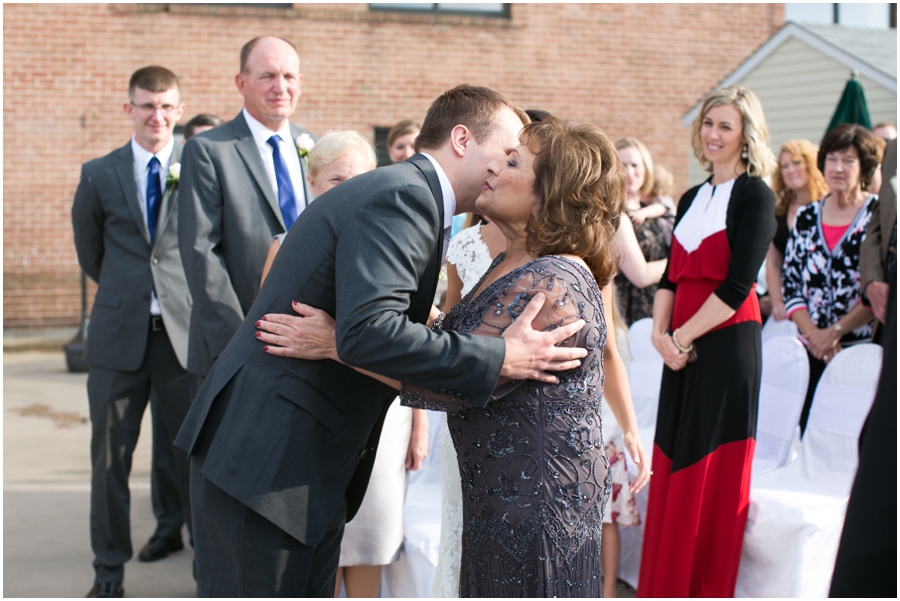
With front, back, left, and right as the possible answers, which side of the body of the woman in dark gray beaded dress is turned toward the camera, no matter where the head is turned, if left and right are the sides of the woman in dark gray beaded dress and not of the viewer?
left

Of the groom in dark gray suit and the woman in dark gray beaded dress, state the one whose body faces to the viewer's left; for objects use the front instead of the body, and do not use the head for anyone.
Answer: the woman in dark gray beaded dress

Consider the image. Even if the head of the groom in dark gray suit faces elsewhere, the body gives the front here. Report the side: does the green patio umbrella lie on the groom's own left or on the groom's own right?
on the groom's own left

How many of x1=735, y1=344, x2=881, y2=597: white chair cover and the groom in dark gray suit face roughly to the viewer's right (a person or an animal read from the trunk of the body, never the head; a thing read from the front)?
1

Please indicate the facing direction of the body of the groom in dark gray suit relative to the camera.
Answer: to the viewer's right

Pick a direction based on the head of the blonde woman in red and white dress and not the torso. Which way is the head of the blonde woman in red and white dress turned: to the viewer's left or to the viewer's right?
to the viewer's left
